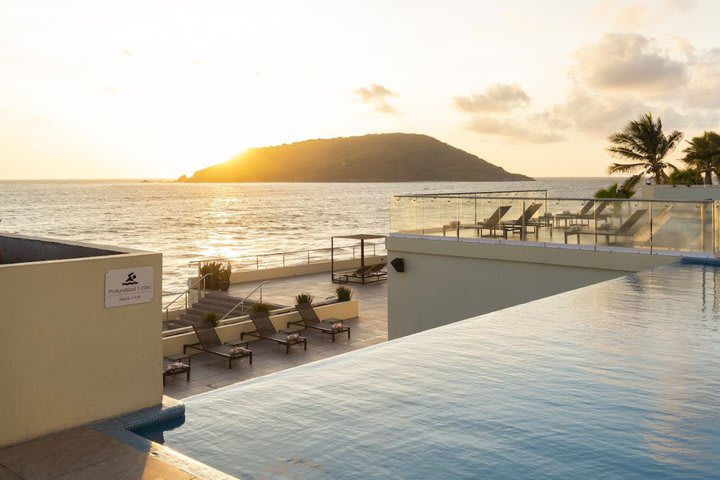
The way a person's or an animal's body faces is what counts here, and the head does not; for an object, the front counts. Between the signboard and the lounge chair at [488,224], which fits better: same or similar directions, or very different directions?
very different directions

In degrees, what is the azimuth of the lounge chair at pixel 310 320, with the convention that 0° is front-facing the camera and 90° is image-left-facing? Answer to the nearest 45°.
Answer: approximately 315°

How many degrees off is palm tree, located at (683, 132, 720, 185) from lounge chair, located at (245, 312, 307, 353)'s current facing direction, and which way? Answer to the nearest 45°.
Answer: approximately 90° to its left

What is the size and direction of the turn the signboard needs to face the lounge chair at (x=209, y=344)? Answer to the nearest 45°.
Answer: approximately 135° to its left
